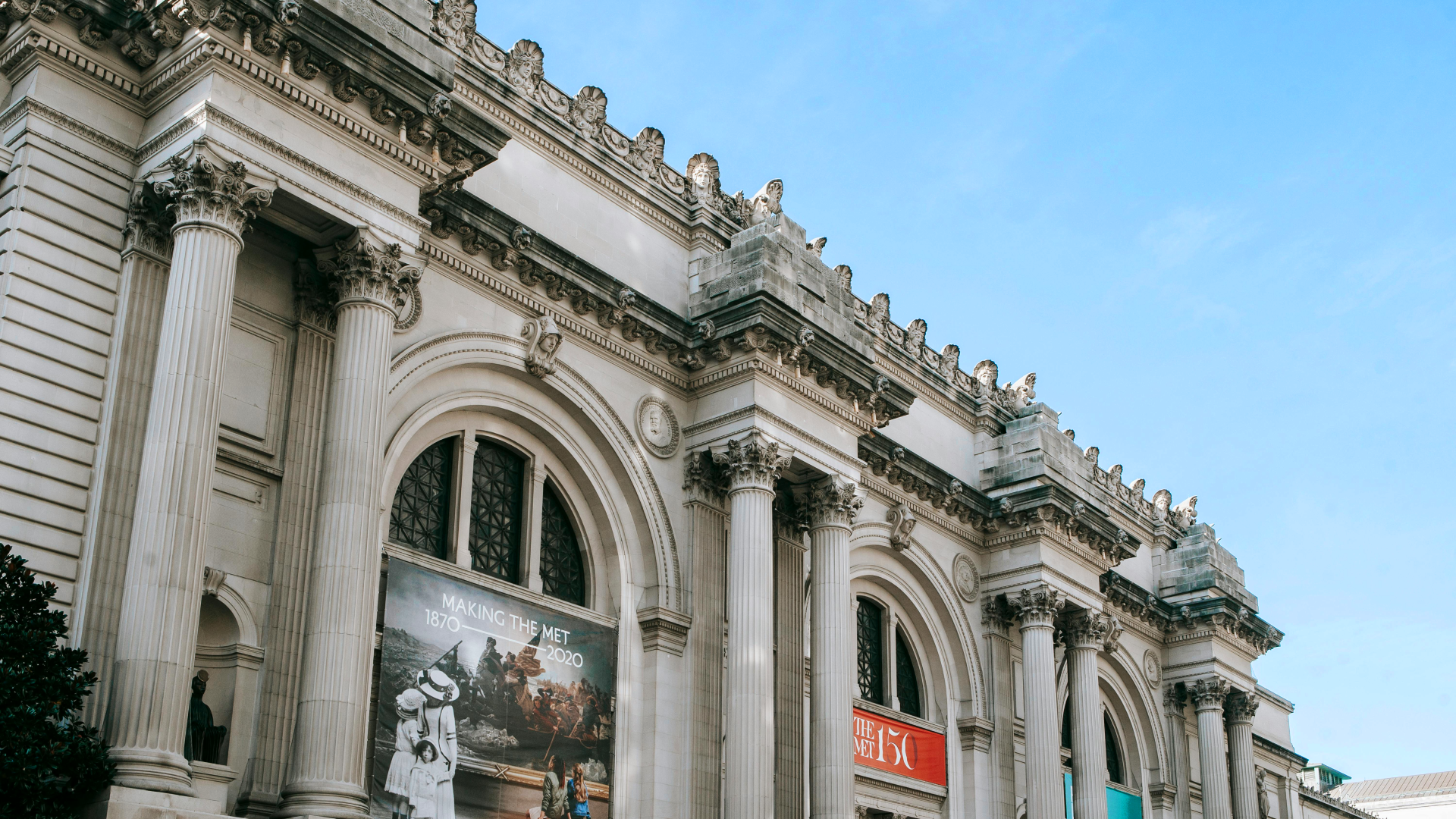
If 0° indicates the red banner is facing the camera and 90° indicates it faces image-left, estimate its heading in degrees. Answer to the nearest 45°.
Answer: approximately 315°

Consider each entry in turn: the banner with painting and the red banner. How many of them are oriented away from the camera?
0

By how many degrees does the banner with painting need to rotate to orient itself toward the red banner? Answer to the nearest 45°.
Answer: approximately 90° to its left

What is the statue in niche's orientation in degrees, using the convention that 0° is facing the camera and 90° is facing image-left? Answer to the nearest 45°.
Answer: approximately 315°

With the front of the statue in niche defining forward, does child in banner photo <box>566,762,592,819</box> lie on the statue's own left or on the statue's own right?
on the statue's own left

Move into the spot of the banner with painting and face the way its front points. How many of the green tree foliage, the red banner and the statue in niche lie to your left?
1

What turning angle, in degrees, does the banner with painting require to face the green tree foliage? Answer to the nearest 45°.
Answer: approximately 90° to its right

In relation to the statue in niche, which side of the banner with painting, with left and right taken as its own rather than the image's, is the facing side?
right
